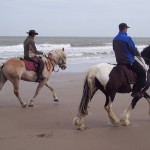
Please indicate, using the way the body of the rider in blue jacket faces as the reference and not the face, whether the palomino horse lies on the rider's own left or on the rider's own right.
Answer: on the rider's own left

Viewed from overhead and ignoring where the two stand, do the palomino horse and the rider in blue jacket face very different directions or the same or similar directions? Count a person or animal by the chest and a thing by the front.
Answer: same or similar directions

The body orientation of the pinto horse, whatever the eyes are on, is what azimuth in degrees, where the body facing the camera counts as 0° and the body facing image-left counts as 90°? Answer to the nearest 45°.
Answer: approximately 270°

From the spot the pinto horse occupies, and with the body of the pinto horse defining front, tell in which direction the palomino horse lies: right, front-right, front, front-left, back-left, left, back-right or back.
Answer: back-left

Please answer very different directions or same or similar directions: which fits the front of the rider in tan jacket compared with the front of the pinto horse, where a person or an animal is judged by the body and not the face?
same or similar directions

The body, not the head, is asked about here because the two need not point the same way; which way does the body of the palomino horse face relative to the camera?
to the viewer's right

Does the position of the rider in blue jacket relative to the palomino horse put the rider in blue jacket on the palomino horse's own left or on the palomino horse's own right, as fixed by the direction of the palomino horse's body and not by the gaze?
on the palomino horse's own right

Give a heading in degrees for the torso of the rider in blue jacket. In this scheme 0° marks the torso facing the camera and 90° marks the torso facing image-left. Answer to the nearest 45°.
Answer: approximately 225°

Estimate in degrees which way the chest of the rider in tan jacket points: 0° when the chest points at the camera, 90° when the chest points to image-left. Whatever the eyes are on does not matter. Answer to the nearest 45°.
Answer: approximately 270°

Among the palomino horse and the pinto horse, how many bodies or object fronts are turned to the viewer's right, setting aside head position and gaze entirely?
2

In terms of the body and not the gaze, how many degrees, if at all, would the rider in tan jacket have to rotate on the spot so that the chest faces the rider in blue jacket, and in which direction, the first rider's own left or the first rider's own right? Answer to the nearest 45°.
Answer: approximately 45° to the first rider's own right

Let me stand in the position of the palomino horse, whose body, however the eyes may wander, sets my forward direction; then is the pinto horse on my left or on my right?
on my right

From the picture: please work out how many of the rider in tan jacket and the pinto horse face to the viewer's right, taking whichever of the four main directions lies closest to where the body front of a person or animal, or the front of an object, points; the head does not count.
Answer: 2

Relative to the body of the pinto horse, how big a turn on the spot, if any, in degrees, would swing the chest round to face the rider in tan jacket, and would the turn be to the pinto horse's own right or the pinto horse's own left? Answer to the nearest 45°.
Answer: approximately 135° to the pinto horse's own left
